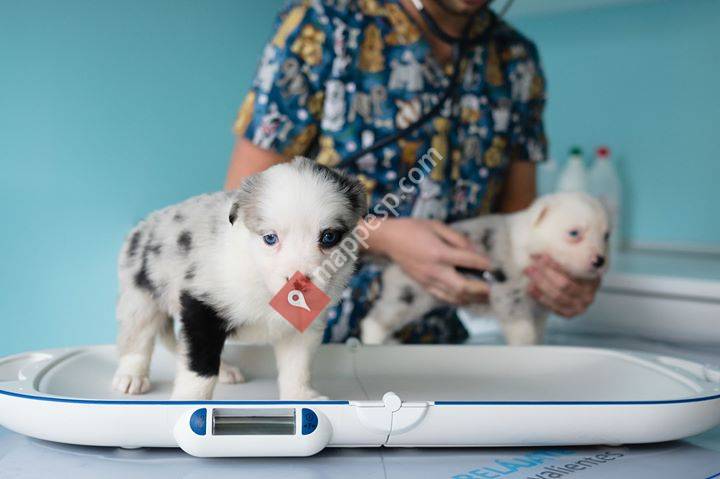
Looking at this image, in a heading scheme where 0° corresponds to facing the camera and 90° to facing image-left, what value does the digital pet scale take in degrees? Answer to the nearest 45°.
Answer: approximately 0°

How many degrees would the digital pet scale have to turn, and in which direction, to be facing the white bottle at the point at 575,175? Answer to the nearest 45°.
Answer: approximately 180°

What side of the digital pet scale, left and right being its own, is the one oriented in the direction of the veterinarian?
back

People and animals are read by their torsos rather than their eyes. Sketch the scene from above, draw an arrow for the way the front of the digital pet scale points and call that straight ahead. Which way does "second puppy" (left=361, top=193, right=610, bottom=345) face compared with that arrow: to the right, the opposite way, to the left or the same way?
to the left

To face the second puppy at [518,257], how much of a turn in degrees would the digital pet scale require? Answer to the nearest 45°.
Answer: approximately 180°

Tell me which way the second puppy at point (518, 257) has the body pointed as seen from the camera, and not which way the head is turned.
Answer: to the viewer's right

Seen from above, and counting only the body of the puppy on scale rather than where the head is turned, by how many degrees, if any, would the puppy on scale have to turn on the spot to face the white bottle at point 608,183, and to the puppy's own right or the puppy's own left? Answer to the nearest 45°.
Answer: approximately 90° to the puppy's own left

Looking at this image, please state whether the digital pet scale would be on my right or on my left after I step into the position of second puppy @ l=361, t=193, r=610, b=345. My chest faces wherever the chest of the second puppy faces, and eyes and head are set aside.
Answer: on my right

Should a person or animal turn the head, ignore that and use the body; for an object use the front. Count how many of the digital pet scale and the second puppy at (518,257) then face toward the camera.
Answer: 1

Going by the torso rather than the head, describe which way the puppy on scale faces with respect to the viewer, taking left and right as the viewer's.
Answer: facing the viewer and to the right of the viewer

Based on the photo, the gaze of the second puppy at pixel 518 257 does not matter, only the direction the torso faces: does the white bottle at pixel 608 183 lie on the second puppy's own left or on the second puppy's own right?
on the second puppy's own left
